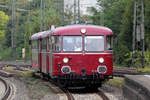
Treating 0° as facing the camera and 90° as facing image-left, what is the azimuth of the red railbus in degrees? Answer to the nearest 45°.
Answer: approximately 0°
